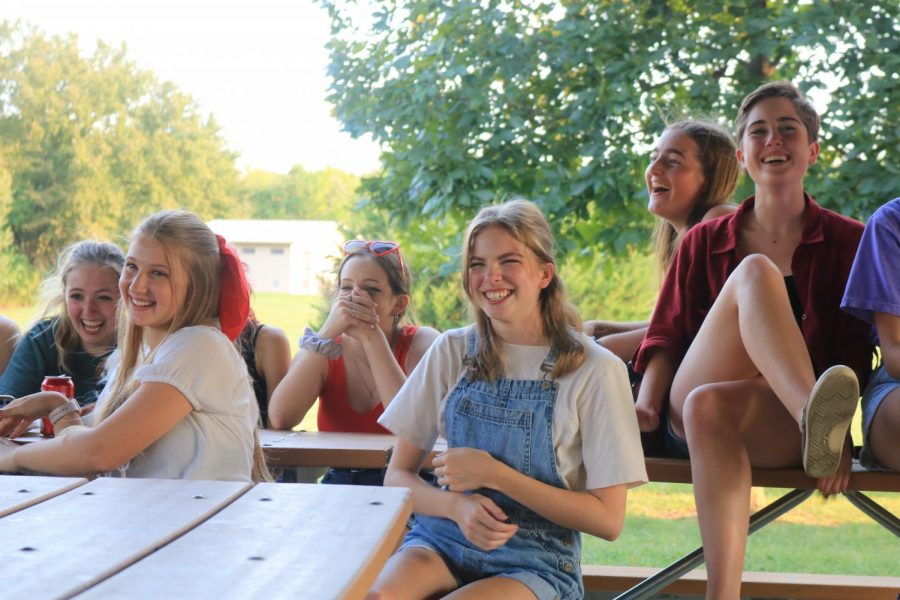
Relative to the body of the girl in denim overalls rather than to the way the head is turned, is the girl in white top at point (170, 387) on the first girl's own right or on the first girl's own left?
on the first girl's own right

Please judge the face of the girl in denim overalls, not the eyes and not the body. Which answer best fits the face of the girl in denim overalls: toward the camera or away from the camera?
toward the camera

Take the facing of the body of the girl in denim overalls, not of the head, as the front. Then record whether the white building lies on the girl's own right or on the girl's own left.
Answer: on the girl's own right

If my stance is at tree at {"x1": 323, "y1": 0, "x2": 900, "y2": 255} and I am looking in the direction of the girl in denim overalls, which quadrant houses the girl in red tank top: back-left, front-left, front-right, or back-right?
front-right

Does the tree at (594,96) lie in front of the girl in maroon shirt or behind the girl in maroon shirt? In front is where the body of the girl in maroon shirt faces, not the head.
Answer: behind

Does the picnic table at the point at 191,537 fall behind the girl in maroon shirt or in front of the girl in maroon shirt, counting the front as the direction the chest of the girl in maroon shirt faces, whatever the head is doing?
in front

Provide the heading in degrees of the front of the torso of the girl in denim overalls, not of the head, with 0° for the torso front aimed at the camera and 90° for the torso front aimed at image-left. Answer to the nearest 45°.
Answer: approximately 45°

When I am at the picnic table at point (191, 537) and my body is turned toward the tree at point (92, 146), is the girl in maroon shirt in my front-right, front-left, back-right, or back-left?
front-right

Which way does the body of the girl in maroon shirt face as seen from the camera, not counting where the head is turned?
toward the camera

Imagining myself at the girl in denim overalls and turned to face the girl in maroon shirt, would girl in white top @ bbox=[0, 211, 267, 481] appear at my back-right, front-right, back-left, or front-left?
back-left
